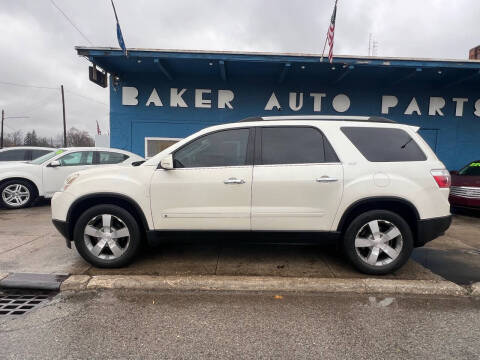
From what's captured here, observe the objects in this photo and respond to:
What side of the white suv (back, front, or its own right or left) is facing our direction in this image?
left

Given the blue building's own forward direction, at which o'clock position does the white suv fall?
The white suv is roughly at 12 o'clock from the blue building.

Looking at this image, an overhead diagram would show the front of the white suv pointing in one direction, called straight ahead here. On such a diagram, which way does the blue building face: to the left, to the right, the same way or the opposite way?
to the left
